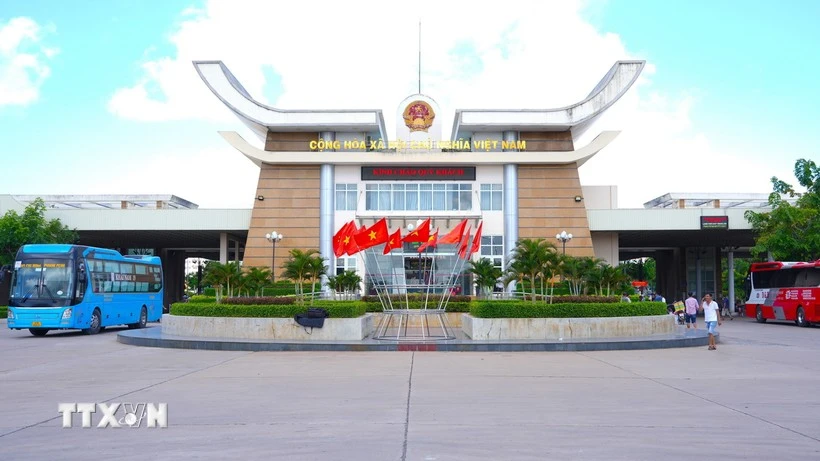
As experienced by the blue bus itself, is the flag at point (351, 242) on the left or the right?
on its left

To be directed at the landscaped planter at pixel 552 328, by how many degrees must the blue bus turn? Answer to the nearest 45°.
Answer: approximately 90° to its left

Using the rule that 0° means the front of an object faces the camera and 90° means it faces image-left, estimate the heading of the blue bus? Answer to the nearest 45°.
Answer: approximately 45°

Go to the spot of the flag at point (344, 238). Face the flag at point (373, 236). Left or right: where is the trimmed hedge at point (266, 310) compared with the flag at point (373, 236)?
right

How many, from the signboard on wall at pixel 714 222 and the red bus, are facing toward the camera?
1

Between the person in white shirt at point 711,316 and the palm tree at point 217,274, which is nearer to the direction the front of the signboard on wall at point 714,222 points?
the person in white shirt

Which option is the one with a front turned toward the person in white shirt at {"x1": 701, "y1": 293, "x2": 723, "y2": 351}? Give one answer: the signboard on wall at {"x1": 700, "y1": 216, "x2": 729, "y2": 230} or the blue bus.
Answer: the signboard on wall
